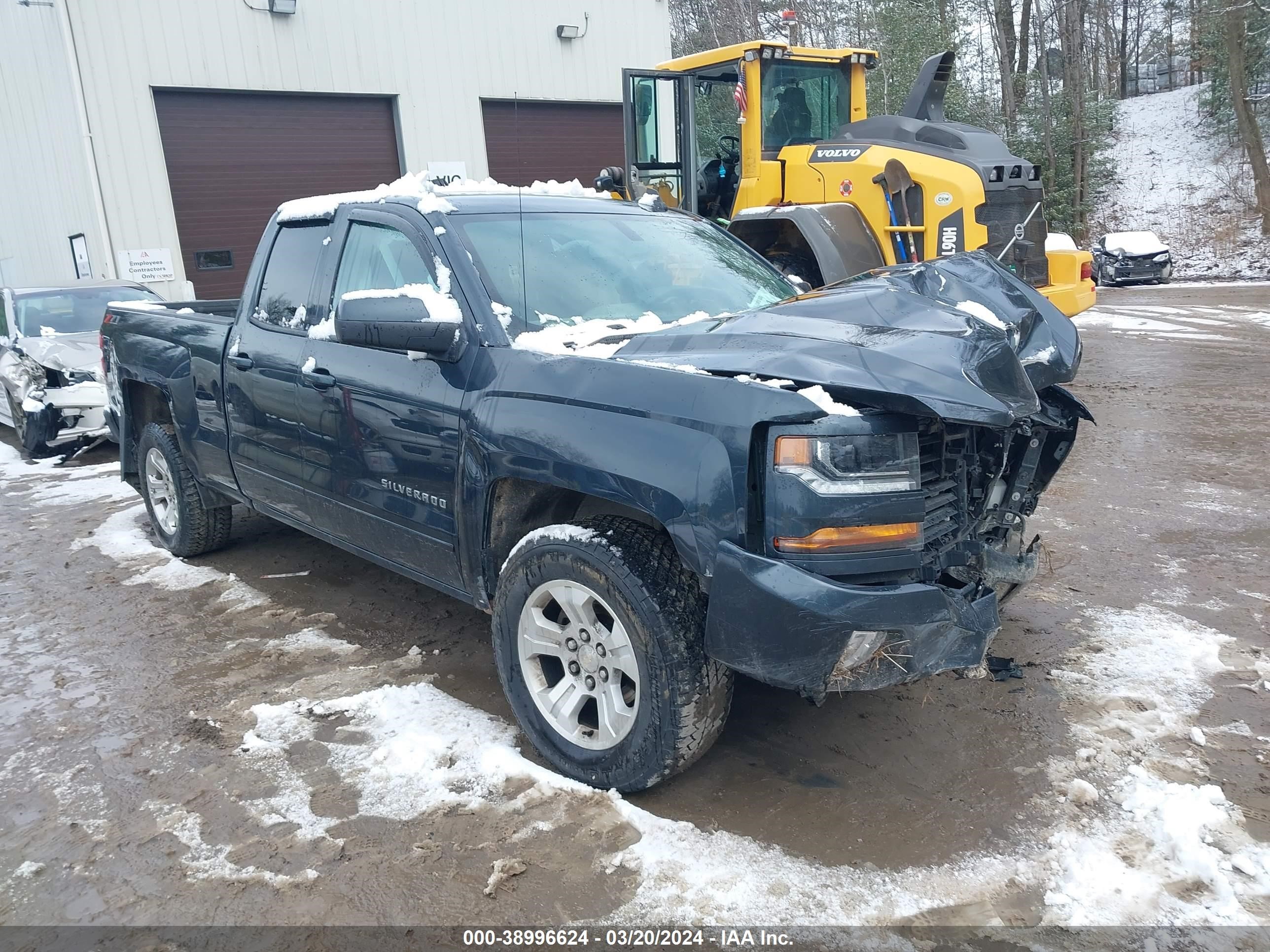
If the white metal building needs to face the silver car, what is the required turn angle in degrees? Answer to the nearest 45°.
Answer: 0° — it already faces it

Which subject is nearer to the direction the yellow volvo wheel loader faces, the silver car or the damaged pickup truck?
the silver car

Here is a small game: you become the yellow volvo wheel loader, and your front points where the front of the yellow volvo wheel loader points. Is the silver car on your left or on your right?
on your left

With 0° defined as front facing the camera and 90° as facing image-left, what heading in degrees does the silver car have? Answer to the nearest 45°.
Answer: approximately 315°

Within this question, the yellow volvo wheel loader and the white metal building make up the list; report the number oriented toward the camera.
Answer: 1

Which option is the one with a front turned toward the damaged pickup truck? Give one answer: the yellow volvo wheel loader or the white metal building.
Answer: the white metal building

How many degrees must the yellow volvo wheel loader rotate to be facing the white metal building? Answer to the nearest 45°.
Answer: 0° — it already faces it

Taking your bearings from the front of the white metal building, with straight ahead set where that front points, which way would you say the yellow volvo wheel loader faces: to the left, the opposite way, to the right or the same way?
the opposite way

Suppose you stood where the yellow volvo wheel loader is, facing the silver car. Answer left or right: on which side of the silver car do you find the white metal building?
right

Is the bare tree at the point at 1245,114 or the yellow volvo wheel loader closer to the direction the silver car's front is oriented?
the yellow volvo wheel loader

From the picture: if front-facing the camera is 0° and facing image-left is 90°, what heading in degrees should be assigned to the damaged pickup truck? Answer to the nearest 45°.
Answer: approximately 315°

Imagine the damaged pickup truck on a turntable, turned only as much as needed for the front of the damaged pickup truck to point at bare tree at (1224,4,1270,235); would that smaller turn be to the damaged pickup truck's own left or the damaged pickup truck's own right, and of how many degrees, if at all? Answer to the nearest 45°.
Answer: approximately 90° to the damaged pickup truck's own left

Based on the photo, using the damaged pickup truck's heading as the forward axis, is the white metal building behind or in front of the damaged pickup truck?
behind

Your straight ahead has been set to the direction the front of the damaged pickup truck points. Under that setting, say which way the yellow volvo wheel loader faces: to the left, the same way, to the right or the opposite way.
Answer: the opposite way

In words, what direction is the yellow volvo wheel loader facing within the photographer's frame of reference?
facing away from the viewer and to the left of the viewer
